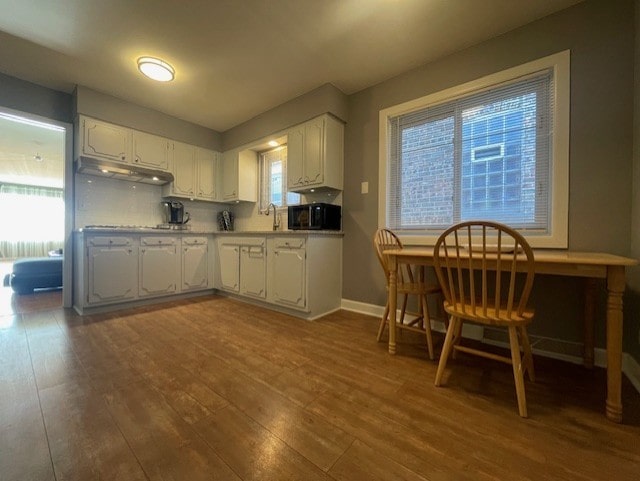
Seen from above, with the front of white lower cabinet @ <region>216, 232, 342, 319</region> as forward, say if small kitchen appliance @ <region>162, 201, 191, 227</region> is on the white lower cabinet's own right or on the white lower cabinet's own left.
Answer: on the white lower cabinet's own right

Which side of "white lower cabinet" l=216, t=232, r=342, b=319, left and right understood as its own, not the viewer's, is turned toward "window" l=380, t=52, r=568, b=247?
left

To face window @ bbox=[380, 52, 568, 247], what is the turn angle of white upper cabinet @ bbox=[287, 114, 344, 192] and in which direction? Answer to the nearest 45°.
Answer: approximately 90° to its left

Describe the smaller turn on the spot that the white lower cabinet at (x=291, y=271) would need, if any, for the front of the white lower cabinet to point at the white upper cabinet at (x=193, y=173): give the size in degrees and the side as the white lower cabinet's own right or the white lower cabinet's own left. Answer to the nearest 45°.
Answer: approximately 90° to the white lower cabinet's own right

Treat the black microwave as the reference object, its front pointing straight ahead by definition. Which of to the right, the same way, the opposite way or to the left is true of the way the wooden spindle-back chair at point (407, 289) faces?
to the left

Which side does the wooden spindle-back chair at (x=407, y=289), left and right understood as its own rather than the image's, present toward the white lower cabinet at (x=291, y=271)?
back

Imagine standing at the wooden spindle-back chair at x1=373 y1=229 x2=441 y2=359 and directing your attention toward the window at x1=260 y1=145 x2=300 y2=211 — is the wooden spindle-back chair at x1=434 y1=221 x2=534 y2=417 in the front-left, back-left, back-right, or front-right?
back-left

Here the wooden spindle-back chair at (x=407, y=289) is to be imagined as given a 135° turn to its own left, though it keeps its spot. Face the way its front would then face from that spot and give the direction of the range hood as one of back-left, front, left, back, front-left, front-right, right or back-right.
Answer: left

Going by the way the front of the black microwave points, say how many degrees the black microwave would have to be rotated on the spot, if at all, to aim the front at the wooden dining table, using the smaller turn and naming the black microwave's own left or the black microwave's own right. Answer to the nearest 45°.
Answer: approximately 90° to the black microwave's own left
